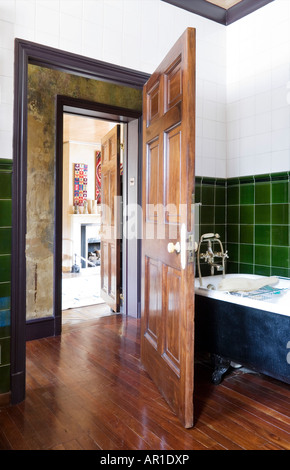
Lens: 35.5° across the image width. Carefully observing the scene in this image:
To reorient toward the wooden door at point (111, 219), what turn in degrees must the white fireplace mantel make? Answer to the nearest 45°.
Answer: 0° — it already faces it

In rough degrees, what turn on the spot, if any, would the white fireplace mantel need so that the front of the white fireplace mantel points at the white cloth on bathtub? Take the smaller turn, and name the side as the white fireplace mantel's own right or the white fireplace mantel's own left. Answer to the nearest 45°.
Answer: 0° — it already faces it

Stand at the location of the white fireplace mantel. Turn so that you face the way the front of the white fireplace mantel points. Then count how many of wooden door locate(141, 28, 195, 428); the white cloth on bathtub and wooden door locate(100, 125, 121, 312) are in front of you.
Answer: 3

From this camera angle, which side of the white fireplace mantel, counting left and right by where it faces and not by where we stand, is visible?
front

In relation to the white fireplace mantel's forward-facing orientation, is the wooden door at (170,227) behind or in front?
in front
